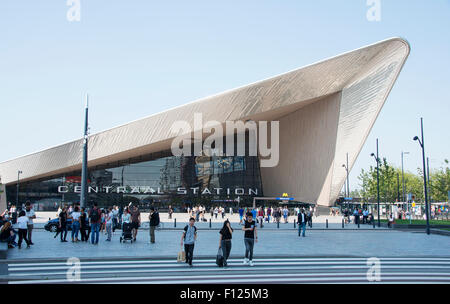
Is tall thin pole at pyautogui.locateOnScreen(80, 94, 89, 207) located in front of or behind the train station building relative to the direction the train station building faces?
in front

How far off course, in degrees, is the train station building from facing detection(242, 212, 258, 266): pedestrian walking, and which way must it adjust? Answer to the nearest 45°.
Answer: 0° — it already faces them

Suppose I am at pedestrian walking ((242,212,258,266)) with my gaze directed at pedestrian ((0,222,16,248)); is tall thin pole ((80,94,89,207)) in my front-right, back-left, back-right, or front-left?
front-right

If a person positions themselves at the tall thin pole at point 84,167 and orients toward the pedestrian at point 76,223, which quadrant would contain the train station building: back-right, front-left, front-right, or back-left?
back-left

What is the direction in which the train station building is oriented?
toward the camera

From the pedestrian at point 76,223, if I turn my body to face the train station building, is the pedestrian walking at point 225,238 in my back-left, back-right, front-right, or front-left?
back-right

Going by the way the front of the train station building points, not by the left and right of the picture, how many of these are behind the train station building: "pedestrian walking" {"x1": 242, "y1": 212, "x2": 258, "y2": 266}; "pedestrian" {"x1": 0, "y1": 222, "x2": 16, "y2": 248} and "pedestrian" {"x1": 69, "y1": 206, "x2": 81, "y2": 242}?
0

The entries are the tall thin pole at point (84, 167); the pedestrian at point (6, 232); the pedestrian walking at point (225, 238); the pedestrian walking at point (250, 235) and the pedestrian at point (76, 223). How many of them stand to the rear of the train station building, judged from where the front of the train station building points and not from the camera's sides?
0

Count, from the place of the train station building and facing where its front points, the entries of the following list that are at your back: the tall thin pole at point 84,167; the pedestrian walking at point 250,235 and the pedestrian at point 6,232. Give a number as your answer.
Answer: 0

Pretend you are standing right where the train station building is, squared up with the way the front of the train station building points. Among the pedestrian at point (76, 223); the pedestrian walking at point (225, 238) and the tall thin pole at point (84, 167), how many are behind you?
0

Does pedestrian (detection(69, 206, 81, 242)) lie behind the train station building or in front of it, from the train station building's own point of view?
in front

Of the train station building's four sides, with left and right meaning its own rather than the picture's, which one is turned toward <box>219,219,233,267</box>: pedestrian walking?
front
